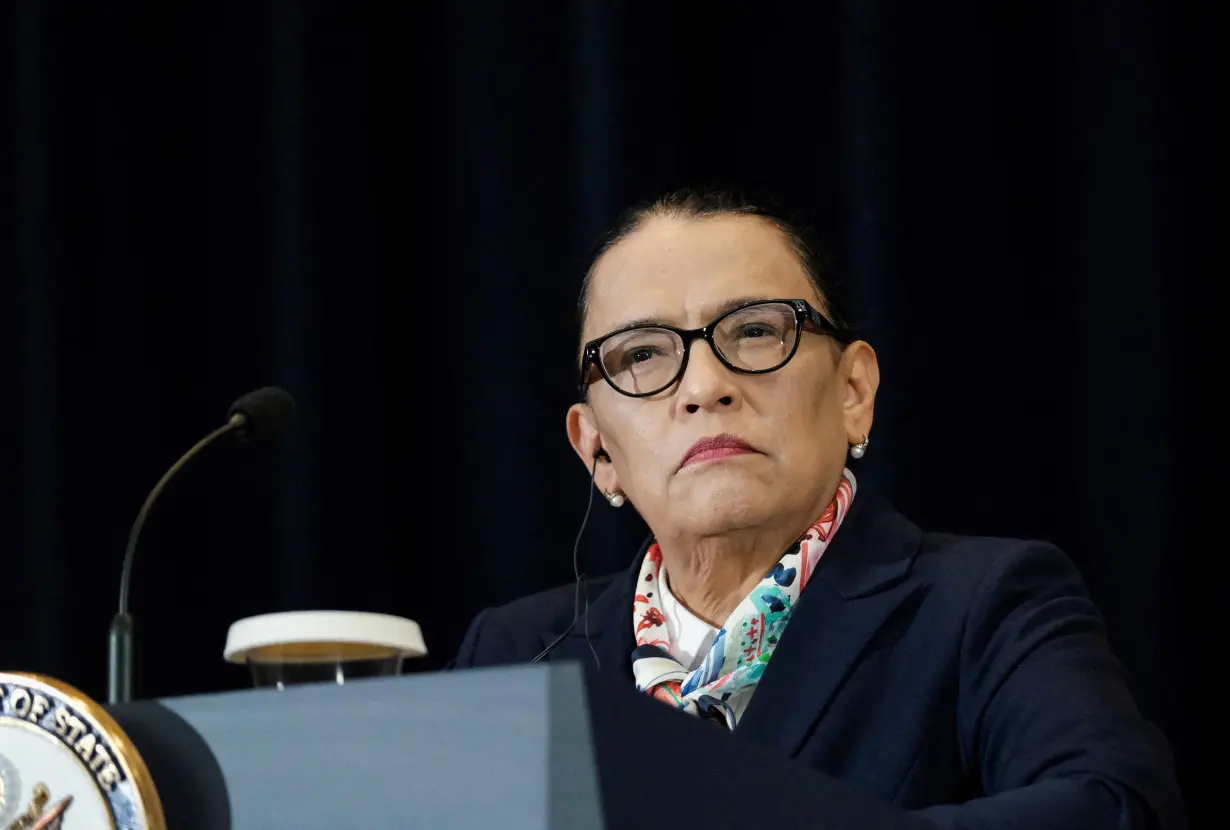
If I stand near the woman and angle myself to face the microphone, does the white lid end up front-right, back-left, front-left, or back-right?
front-left

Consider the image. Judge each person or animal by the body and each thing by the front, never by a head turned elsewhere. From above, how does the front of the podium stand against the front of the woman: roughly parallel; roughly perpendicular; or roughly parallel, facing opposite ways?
roughly parallel

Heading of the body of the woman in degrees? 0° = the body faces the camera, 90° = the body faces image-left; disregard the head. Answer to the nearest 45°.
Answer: approximately 45°

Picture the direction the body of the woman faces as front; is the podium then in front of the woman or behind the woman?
in front

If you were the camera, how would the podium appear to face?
facing the viewer and to the left of the viewer

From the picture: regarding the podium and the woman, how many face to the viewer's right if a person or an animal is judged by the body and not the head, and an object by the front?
0

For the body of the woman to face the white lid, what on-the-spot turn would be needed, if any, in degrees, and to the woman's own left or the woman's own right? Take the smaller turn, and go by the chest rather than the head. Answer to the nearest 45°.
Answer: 0° — they already face it
